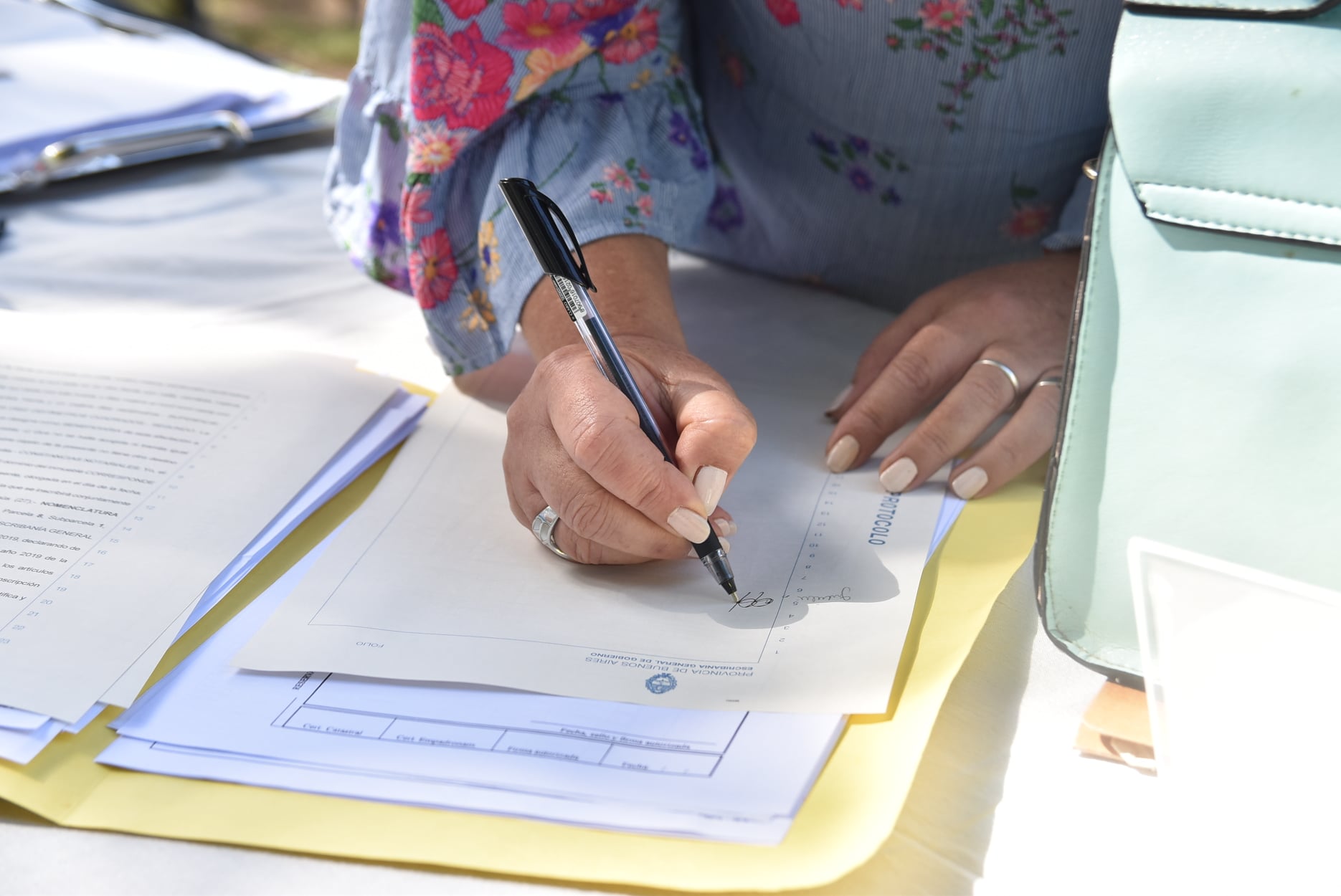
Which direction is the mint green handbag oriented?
toward the camera
